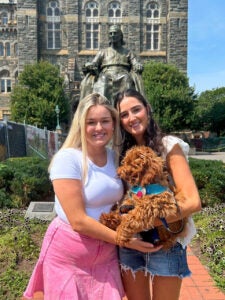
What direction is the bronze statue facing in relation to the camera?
toward the camera

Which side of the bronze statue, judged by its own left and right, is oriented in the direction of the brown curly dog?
front

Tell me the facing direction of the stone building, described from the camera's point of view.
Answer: facing the viewer

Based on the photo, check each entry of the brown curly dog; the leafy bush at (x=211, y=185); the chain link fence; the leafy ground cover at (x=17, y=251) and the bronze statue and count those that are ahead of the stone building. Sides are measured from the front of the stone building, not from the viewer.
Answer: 5

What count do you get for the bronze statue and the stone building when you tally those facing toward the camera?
2

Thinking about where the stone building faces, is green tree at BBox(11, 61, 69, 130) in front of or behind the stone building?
in front

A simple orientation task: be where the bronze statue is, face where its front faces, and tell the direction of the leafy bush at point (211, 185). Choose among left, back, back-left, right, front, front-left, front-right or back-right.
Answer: front-left

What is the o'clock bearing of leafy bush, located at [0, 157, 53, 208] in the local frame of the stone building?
The leafy bush is roughly at 12 o'clock from the stone building.

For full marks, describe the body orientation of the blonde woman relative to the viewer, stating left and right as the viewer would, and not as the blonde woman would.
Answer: facing the viewer and to the right of the viewer

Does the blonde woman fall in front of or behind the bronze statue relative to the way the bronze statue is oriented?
in front

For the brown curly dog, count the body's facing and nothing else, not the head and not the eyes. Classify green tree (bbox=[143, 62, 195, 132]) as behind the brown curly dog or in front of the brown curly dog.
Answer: behind

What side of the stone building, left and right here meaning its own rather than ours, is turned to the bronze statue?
front

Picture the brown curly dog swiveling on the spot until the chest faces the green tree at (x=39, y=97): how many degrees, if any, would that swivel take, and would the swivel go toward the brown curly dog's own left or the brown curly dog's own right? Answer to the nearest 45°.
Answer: approximately 135° to the brown curly dog's own right
